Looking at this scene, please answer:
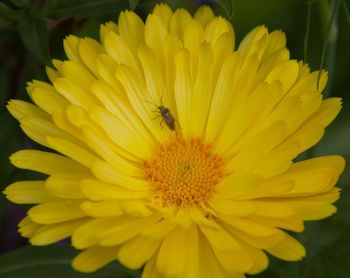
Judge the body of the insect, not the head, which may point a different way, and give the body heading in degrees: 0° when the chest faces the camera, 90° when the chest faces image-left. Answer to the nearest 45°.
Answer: approximately 135°
